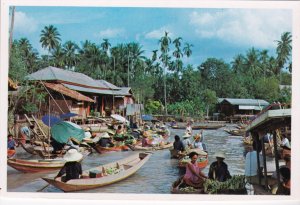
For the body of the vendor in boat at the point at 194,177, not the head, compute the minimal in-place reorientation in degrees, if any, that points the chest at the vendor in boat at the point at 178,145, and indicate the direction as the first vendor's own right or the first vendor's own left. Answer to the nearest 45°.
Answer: approximately 180°
